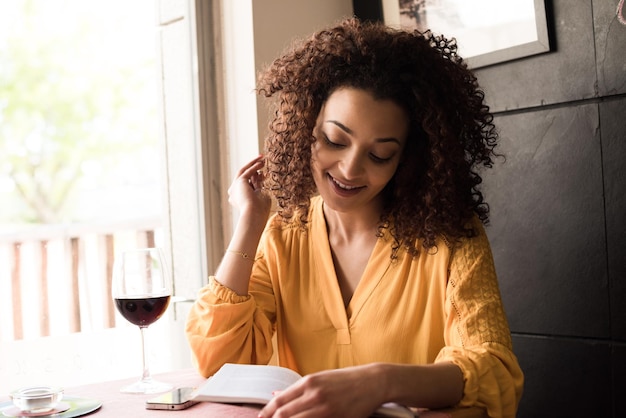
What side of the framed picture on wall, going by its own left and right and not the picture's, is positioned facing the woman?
front

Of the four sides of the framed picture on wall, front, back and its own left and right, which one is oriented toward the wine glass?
front

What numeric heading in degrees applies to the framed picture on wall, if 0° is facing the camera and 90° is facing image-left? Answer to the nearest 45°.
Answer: approximately 45°

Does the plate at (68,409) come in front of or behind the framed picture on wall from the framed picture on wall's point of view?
in front
